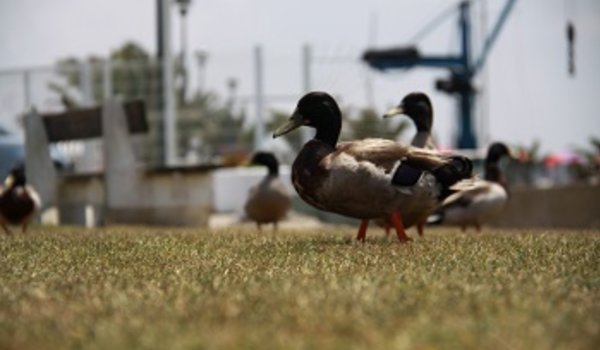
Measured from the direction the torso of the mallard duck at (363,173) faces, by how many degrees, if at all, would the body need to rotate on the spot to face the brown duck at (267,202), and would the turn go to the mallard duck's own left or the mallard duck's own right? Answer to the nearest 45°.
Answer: approximately 90° to the mallard duck's own right

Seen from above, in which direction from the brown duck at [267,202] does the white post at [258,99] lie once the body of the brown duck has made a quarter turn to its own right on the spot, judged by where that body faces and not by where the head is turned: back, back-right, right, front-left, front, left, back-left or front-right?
right

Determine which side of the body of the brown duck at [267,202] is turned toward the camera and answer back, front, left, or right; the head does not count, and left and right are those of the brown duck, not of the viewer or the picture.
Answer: front

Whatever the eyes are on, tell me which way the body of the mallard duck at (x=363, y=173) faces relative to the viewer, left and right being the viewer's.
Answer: facing to the left of the viewer

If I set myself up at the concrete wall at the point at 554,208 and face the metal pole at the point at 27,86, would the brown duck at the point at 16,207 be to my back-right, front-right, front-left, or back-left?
front-left

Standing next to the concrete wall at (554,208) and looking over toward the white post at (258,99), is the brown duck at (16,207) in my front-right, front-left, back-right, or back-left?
front-left

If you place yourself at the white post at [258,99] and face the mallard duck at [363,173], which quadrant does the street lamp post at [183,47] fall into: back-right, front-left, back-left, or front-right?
back-right

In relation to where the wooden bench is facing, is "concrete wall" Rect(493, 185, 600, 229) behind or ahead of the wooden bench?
ahead

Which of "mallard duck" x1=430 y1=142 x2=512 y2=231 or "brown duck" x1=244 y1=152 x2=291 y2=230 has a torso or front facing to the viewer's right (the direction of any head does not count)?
the mallard duck

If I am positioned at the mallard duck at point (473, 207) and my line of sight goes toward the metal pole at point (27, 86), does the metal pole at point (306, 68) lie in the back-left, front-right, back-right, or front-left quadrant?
front-right

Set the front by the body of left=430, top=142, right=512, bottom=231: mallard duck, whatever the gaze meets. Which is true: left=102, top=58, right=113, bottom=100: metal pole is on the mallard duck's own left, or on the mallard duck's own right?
on the mallard duck's own left

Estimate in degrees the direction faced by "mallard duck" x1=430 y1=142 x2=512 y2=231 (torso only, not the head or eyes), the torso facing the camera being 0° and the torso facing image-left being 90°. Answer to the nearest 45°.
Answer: approximately 270°
